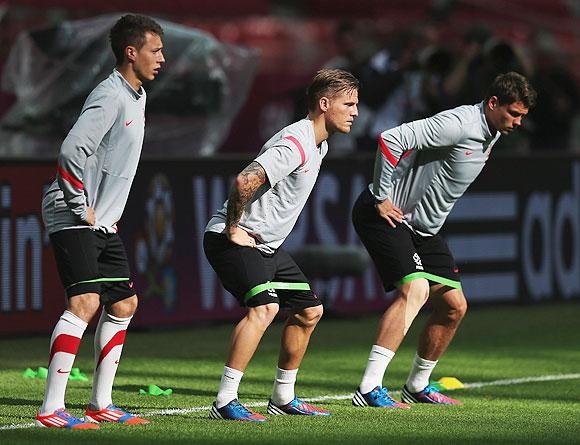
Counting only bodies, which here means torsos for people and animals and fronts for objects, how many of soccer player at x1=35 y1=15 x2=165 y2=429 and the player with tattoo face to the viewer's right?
2

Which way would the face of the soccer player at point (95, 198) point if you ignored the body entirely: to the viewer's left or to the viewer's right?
to the viewer's right

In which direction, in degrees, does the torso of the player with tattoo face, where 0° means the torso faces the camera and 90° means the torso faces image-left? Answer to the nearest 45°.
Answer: approximately 270°

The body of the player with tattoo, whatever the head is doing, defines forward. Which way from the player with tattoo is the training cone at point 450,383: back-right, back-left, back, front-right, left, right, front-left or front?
front-left

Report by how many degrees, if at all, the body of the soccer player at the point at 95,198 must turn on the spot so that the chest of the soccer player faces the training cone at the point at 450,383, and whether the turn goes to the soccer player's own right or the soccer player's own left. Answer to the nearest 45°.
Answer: approximately 45° to the soccer player's own left

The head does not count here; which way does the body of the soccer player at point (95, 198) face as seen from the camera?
to the viewer's right
